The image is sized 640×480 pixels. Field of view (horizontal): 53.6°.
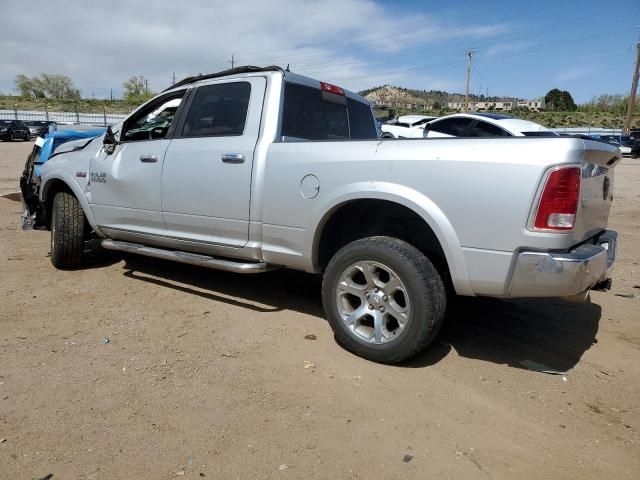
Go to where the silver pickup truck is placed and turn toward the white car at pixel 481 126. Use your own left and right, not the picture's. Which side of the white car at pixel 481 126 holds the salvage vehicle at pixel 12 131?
left

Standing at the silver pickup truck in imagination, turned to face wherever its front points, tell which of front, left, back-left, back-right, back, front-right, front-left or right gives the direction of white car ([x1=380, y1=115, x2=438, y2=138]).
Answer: front-right

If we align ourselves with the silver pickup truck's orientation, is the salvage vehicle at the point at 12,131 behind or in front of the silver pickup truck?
in front

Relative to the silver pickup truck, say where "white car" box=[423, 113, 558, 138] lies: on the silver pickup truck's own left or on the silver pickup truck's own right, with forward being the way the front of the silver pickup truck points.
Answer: on the silver pickup truck's own right

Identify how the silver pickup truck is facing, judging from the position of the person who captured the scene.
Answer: facing away from the viewer and to the left of the viewer

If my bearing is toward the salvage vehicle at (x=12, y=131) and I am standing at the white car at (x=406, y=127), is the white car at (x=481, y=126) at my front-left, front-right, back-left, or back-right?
back-left
